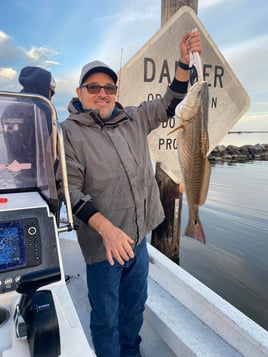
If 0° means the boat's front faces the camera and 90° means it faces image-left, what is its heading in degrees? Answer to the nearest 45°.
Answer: approximately 180°

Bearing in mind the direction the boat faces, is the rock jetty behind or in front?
in front

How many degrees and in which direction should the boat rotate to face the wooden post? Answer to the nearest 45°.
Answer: approximately 45° to its right

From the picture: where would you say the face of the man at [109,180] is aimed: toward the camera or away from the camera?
toward the camera
